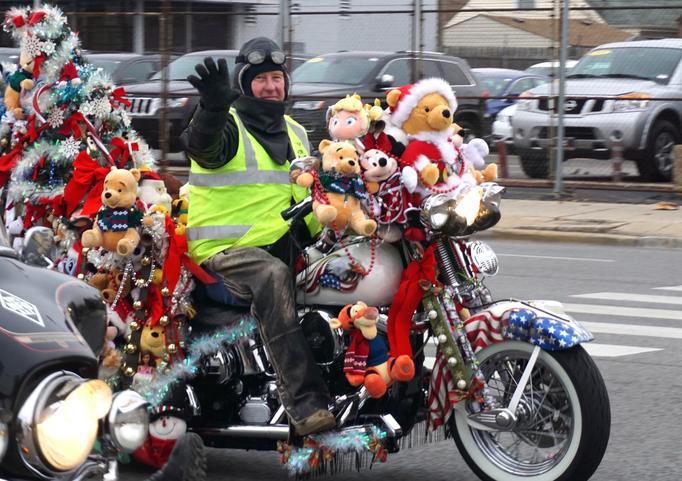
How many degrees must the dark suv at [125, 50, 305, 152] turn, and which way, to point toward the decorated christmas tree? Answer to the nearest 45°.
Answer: approximately 45° to its left

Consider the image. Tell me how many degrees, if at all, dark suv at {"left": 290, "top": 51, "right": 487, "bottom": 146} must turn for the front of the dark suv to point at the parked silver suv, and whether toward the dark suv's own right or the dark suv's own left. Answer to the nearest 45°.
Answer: approximately 135° to the dark suv's own left

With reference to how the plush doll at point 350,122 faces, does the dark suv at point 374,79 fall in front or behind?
behind

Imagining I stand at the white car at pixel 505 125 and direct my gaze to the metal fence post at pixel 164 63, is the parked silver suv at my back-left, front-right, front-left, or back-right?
back-left
